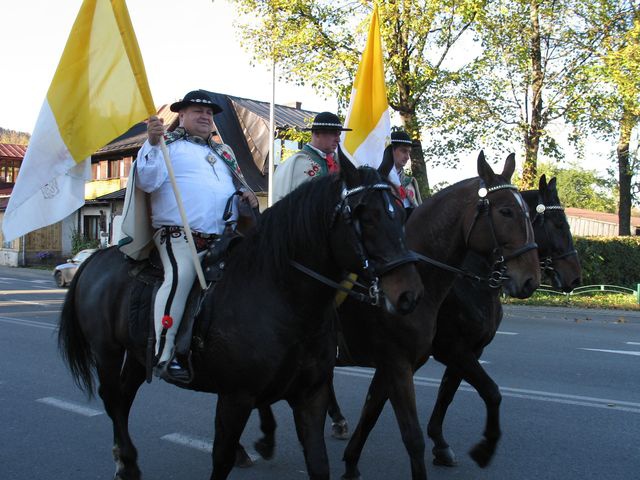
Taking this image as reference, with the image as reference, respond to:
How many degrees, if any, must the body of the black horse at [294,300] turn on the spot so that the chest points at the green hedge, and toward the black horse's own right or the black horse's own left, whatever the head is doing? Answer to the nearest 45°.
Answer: approximately 90° to the black horse's own left

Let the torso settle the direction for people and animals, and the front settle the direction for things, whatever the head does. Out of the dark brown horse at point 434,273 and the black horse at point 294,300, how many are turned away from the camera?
0

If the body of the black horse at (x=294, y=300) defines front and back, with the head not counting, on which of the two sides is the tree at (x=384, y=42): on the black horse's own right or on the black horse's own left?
on the black horse's own left

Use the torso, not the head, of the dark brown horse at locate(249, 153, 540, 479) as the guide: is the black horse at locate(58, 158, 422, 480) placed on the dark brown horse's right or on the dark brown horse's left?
on the dark brown horse's right

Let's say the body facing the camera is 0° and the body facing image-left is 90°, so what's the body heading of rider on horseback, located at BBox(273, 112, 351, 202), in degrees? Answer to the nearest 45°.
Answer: approximately 315°

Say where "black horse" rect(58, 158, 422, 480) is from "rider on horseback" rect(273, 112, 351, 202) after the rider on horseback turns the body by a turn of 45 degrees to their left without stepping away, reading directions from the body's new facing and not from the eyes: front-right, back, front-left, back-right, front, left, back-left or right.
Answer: right

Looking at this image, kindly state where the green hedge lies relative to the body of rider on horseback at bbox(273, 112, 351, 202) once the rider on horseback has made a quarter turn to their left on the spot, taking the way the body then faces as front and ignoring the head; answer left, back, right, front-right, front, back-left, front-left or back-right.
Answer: front

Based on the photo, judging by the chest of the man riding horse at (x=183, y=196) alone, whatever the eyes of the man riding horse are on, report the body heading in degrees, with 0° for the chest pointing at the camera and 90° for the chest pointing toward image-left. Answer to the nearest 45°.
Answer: approximately 315°

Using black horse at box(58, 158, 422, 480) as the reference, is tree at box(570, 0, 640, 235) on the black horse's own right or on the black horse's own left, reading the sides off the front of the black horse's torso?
on the black horse's own left

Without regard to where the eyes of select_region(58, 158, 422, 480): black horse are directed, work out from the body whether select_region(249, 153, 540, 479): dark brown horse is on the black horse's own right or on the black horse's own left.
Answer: on the black horse's own left
